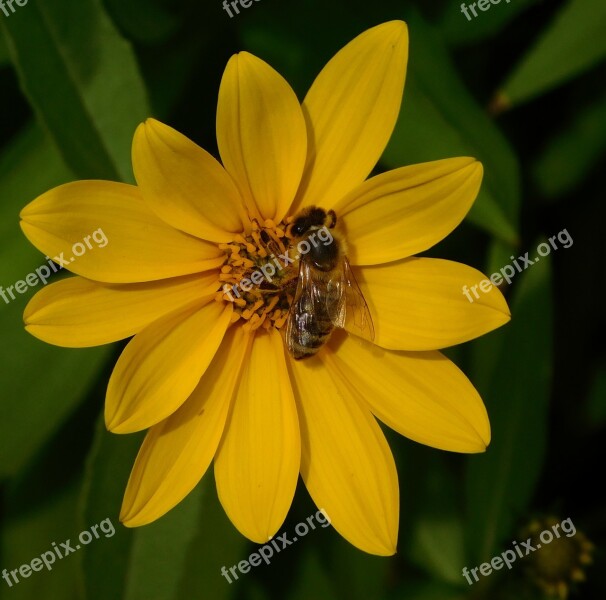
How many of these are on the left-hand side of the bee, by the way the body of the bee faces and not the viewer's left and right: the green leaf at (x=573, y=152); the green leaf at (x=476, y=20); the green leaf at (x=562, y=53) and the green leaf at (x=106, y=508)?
1

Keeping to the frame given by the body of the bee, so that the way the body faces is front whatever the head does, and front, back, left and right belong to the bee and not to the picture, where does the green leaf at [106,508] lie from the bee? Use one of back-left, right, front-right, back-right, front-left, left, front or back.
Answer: left

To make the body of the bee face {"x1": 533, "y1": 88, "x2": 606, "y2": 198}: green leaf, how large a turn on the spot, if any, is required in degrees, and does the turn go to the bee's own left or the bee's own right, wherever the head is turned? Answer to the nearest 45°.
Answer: approximately 45° to the bee's own right

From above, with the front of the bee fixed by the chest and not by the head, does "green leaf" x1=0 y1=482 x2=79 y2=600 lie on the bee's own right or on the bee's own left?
on the bee's own left

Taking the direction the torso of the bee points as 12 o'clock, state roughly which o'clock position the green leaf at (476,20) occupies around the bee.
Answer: The green leaf is roughly at 2 o'clock from the bee.

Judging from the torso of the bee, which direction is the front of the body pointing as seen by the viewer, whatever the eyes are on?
away from the camera
